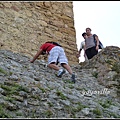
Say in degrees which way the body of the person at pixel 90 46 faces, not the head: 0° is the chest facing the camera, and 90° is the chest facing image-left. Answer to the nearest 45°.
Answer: approximately 45°
